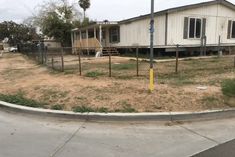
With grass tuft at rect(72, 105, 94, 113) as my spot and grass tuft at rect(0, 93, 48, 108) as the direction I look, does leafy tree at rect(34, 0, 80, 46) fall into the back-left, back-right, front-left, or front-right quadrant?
front-right

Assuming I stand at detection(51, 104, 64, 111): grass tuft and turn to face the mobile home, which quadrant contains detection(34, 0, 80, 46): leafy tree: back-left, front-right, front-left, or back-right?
front-left

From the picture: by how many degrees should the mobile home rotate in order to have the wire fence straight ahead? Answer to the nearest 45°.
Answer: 0° — it already faces it

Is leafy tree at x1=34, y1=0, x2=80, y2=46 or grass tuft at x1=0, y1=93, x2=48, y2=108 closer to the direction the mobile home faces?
the grass tuft

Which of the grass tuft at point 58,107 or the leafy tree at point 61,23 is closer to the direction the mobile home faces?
the grass tuft

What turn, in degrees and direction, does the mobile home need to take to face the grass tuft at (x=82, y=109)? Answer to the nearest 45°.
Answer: approximately 45° to its left

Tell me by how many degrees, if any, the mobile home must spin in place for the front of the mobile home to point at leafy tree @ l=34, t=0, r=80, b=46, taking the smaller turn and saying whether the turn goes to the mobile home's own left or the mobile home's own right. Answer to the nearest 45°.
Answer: approximately 90° to the mobile home's own right

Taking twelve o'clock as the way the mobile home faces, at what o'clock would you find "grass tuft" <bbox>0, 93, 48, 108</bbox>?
The grass tuft is roughly at 11 o'clock from the mobile home.

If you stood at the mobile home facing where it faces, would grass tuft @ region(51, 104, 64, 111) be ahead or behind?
ahead

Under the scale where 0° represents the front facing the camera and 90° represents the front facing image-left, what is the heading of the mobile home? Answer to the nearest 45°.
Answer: approximately 45°
